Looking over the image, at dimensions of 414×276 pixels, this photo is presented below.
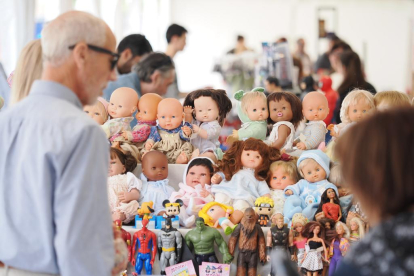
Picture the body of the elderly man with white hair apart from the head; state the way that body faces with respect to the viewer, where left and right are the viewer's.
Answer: facing away from the viewer and to the right of the viewer

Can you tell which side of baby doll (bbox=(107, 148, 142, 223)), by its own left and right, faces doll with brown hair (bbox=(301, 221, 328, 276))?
left

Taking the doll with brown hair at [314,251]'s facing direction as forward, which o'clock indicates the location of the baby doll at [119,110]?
The baby doll is roughly at 4 o'clock from the doll with brown hair.

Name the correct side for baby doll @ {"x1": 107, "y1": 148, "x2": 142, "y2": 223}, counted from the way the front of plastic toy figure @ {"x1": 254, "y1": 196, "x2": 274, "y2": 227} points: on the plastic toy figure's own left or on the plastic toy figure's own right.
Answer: on the plastic toy figure's own right
